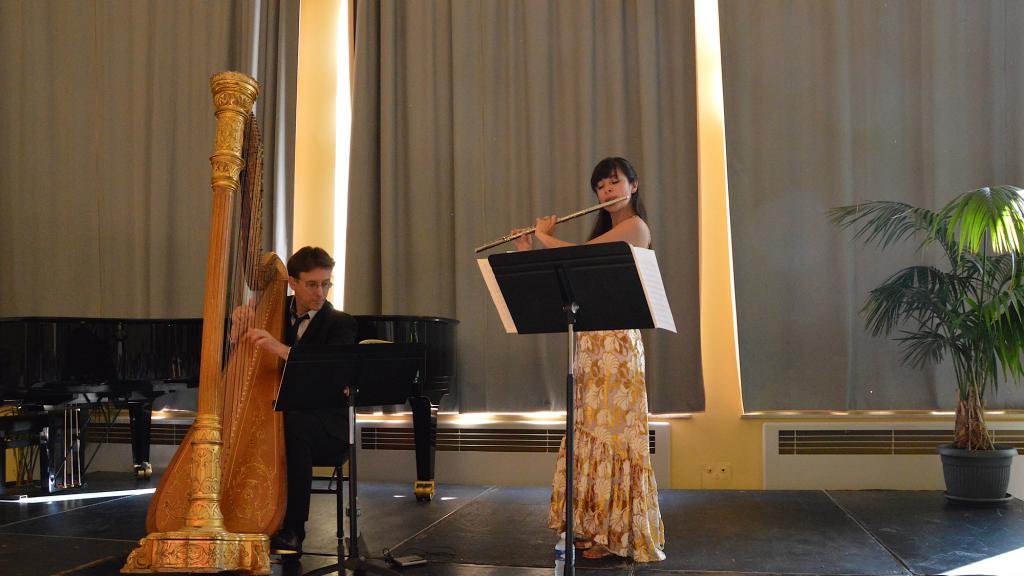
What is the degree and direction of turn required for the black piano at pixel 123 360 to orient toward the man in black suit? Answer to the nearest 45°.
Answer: approximately 135° to its left

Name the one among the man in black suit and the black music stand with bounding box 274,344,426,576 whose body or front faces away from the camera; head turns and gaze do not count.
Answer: the black music stand

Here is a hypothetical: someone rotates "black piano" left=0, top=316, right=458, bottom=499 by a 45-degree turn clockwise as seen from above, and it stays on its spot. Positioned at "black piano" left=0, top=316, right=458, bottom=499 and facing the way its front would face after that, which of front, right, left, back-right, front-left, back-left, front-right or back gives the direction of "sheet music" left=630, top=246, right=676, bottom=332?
back

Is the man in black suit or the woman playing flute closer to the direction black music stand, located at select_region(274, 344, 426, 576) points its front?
the man in black suit

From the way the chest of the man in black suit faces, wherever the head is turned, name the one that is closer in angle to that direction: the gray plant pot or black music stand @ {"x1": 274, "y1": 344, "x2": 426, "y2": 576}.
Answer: the black music stand

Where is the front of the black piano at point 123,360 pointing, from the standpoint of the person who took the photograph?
facing to the left of the viewer

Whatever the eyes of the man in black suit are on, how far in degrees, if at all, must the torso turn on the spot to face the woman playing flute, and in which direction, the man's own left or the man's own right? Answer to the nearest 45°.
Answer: approximately 90° to the man's own left
